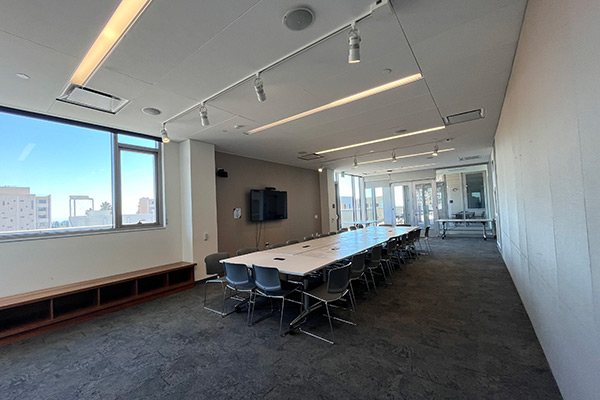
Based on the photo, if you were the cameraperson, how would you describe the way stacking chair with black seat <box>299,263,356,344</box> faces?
facing away from the viewer and to the left of the viewer

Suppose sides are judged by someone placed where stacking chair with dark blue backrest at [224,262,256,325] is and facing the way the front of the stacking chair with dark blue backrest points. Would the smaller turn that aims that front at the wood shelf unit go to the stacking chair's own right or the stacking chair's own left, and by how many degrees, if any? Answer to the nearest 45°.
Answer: approximately 90° to the stacking chair's own left

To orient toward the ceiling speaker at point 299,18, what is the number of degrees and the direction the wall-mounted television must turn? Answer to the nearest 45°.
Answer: approximately 45° to its right

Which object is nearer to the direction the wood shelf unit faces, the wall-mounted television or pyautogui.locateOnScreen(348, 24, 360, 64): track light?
the track light

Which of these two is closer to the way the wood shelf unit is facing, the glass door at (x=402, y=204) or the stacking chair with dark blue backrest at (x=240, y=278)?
the stacking chair with dark blue backrest

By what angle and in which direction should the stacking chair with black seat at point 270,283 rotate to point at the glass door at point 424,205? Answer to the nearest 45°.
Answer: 0° — it already faces it

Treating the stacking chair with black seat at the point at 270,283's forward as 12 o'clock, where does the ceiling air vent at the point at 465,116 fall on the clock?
The ceiling air vent is roughly at 1 o'clock from the stacking chair with black seat.

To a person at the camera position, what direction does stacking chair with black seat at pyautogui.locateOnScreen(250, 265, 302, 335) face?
facing away from the viewer and to the right of the viewer

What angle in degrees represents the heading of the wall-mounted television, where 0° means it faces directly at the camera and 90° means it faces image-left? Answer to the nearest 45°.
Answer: approximately 315°
